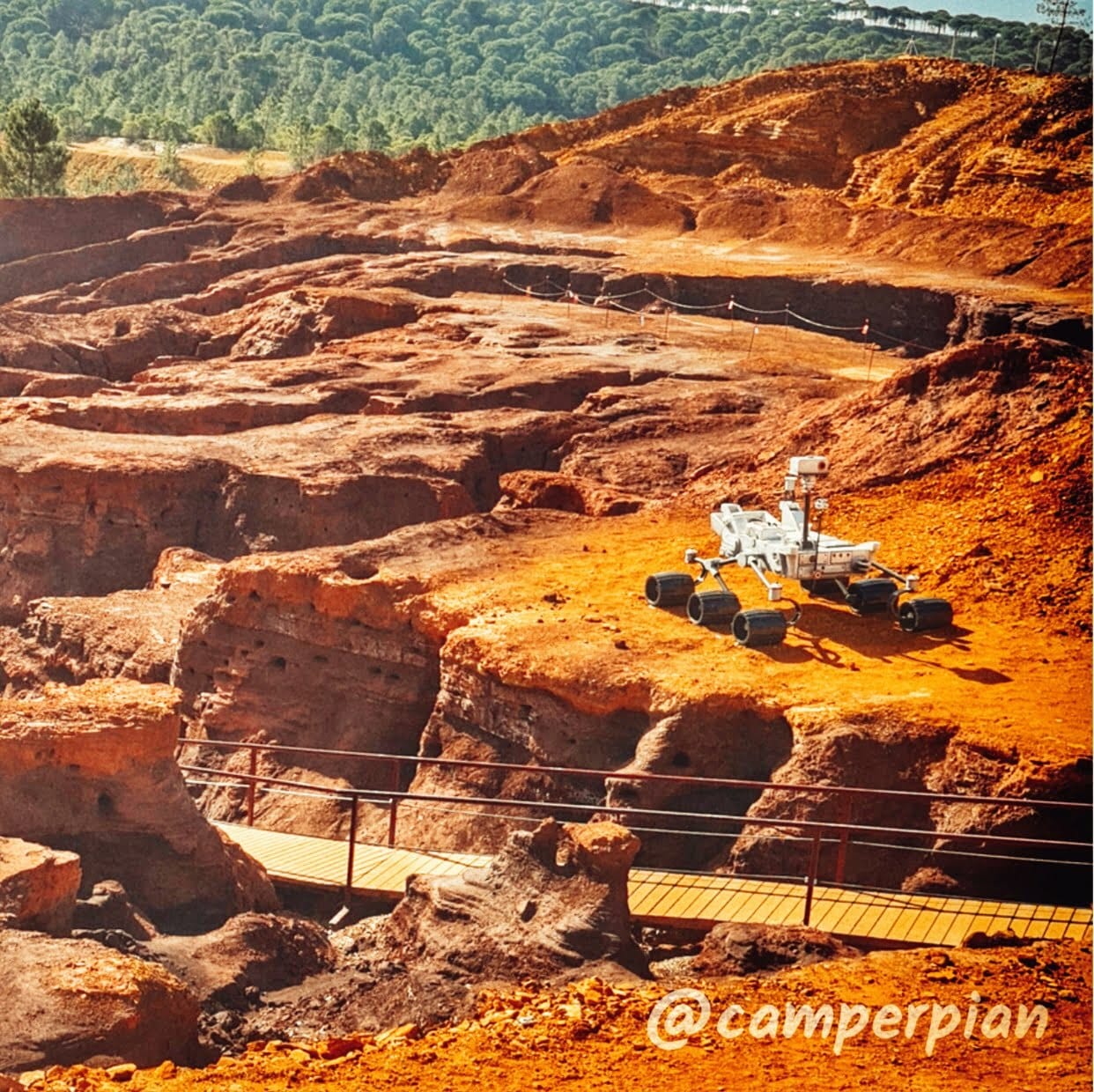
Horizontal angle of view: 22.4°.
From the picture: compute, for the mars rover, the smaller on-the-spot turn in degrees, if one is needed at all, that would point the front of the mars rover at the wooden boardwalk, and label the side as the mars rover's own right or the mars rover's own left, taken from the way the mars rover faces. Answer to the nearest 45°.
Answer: approximately 45° to the mars rover's own right

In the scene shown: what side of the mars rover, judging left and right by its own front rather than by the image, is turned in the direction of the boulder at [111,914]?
right

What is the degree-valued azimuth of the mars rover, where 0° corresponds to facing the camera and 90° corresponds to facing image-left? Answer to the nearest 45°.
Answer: approximately 315°

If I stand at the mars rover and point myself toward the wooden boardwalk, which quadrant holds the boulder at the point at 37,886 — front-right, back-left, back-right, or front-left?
front-right

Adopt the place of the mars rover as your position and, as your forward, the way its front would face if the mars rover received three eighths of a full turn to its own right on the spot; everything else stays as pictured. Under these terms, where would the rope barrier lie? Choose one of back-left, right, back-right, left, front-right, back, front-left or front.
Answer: right

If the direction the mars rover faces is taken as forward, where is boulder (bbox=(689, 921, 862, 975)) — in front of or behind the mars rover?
in front
